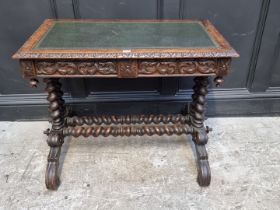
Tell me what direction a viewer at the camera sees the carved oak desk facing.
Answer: facing the viewer
